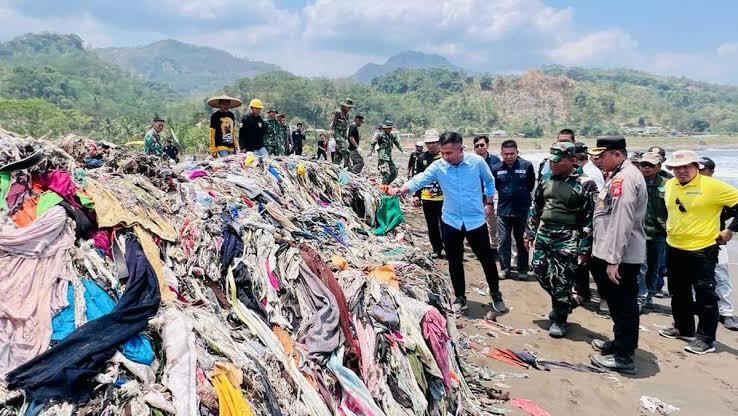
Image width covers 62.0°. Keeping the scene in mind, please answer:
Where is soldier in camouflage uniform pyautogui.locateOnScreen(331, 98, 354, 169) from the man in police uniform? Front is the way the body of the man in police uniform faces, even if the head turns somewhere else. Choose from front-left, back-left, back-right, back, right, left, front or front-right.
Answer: front-right

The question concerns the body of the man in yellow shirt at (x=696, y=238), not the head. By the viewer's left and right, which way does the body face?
facing the viewer and to the left of the viewer

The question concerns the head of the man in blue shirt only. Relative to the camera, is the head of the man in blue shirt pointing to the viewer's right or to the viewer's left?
to the viewer's left

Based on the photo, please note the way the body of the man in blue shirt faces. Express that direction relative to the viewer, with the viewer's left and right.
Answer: facing the viewer

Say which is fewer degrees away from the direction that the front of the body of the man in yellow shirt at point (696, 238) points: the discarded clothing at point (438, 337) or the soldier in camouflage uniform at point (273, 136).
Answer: the discarded clothing

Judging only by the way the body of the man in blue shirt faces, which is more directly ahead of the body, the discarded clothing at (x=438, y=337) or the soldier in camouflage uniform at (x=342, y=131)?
the discarded clothing

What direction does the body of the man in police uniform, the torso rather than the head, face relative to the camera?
to the viewer's left

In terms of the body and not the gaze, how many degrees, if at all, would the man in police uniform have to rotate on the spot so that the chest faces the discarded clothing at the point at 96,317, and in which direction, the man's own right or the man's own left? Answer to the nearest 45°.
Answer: approximately 45° to the man's own left

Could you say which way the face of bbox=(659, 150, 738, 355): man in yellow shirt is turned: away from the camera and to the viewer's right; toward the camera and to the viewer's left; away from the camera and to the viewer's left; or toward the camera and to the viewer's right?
toward the camera and to the viewer's left

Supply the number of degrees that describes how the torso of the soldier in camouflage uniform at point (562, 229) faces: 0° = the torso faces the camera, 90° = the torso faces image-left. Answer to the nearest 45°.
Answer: approximately 45°

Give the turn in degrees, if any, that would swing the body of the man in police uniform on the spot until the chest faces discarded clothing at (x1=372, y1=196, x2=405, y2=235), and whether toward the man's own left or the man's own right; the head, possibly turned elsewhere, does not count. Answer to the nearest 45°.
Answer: approximately 45° to the man's own right

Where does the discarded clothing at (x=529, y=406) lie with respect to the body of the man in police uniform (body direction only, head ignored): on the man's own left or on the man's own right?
on the man's own left
